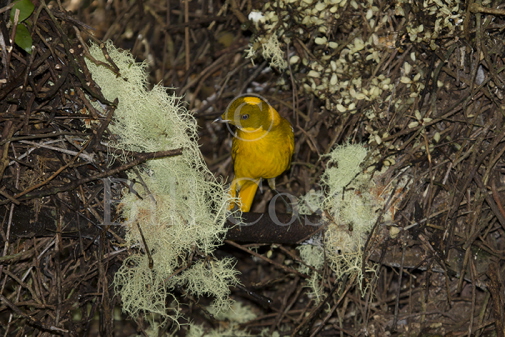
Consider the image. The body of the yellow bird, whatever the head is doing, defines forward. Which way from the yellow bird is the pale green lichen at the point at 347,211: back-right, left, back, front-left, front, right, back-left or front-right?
left

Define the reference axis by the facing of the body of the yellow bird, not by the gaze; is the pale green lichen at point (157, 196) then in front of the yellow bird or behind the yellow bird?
in front

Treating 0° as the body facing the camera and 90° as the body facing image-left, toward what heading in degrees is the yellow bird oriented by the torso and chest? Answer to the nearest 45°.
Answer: approximately 45°
